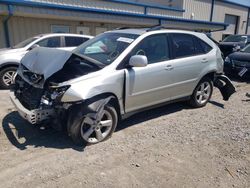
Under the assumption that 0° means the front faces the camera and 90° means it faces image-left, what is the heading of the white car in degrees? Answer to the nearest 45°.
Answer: approximately 45°

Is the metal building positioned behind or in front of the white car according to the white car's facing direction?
behind

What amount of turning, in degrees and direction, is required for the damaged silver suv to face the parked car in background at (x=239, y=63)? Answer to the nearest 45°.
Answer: approximately 180°

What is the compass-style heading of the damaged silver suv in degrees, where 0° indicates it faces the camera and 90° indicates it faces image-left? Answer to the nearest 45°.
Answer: approximately 45°

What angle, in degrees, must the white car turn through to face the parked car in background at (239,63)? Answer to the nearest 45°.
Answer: approximately 135° to its left
